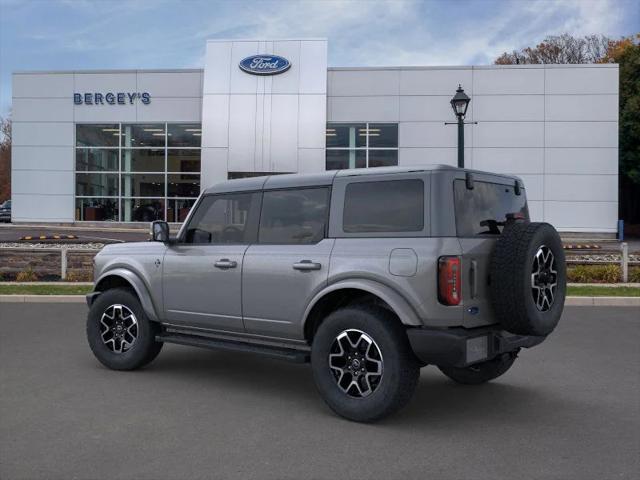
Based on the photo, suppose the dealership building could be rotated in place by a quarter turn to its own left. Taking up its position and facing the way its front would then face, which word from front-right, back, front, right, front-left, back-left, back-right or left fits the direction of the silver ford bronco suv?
right

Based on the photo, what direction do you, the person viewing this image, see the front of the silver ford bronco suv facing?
facing away from the viewer and to the left of the viewer

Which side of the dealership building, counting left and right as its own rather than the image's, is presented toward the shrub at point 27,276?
front

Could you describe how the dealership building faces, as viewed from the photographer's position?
facing the viewer

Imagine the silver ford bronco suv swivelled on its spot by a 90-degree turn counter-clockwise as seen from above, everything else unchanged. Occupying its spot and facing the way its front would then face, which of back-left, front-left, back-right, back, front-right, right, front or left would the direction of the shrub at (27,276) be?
right
